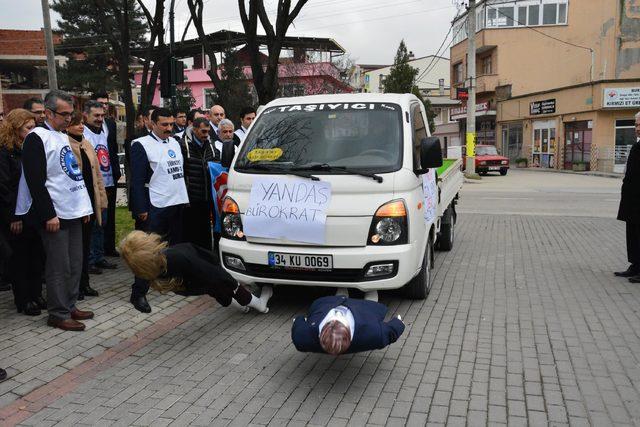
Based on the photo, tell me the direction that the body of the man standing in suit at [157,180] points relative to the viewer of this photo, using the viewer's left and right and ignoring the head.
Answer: facing the viewer and to the right of the viewer

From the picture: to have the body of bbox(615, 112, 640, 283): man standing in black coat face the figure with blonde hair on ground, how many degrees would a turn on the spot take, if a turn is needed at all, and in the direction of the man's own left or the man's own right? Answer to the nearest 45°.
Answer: approximately 45° to the man's own left

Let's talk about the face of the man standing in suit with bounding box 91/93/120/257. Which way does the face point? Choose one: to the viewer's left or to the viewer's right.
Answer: to the viewer's right

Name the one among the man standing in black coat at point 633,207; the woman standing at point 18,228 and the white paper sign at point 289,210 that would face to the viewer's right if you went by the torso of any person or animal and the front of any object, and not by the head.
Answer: the woman standing

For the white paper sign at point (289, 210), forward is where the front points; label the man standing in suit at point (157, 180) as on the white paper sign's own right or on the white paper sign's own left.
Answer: on the white paper sign's own right

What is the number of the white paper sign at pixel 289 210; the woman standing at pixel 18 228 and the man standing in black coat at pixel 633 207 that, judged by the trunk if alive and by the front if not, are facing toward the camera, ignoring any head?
1

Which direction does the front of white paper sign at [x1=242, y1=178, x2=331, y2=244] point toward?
toward the camera

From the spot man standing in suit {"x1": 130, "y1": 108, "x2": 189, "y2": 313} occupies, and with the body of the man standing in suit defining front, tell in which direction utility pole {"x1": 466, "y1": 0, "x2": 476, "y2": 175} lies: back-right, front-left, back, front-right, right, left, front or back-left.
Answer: left

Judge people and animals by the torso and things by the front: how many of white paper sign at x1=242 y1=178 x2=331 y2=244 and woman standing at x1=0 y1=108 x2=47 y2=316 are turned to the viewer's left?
0

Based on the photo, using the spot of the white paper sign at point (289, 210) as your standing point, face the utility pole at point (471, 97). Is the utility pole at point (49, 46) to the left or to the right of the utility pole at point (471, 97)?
left

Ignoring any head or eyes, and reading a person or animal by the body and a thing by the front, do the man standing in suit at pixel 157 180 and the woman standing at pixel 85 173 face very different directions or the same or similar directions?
same or similar directions

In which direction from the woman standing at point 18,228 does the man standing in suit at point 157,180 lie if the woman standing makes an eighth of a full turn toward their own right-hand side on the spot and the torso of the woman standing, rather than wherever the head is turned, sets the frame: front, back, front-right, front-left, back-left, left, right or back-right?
front-left

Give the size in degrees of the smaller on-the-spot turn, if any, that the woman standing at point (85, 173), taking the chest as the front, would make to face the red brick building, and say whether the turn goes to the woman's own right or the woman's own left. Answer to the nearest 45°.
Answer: approximately 135° to the woman's own left

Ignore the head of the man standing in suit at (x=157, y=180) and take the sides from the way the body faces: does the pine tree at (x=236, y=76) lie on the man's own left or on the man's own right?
on the man's own left

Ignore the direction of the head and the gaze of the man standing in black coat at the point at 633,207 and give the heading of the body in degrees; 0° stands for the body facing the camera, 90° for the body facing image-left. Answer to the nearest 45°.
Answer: approximately 90°

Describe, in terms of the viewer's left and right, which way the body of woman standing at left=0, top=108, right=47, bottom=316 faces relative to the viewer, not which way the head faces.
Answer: facing to the right of the viewer

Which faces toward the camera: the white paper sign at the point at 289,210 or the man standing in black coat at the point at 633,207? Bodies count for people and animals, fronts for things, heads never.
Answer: the white paper sign
